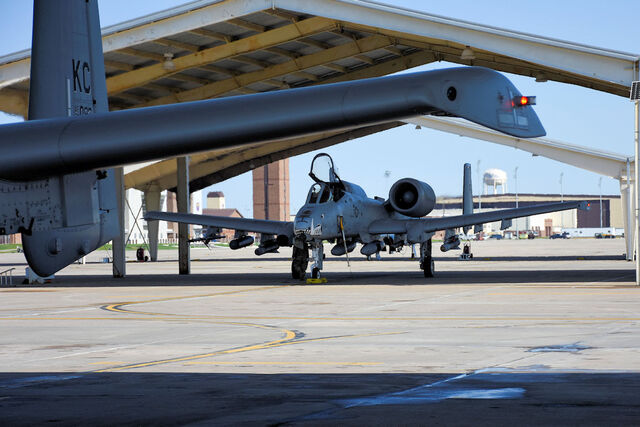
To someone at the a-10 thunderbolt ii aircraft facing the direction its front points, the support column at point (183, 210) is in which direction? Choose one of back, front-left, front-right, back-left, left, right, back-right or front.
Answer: back-right

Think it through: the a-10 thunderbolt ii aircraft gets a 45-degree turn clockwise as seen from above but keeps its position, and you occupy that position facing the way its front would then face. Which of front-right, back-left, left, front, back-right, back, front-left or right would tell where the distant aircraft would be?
right

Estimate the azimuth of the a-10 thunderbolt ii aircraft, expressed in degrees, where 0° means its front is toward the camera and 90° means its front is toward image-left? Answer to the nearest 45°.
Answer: approximately 45°
